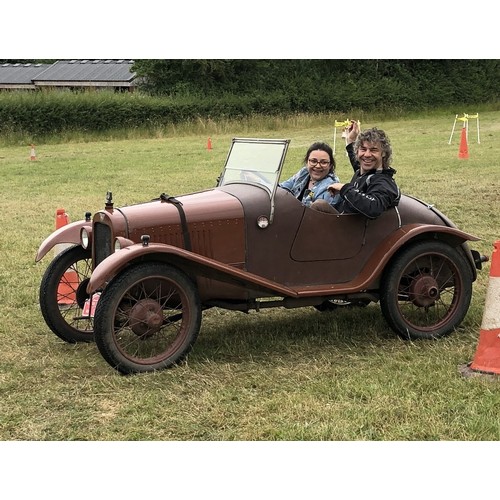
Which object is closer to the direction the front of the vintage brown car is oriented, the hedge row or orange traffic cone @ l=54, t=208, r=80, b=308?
the orange traffic cone

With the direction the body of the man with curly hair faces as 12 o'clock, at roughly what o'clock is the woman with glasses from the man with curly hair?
The woman with glasses is roughly at 3 o'clock from the man with curly hair.

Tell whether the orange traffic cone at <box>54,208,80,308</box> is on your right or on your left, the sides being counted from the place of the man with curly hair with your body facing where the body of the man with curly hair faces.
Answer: on your right

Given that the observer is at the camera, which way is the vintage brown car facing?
facing the viewer and to the left of the viewer

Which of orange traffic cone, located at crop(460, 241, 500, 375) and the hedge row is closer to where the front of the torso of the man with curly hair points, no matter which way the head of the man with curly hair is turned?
the orange traffic cone

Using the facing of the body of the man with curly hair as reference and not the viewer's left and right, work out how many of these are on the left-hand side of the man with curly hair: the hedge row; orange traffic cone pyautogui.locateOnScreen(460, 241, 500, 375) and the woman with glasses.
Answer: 1

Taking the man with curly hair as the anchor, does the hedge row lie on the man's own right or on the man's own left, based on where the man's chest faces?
on the man's own right

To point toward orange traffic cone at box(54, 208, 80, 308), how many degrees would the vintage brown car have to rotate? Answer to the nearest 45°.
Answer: approximately 90° to its right

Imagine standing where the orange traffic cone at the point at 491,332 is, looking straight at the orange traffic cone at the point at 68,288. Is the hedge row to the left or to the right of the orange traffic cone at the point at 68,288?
right

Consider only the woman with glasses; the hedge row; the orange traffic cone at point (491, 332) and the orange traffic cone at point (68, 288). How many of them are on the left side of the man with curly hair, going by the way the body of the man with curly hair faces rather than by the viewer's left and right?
1

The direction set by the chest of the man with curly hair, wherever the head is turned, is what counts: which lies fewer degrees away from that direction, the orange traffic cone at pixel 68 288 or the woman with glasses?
the orange traffic cone
